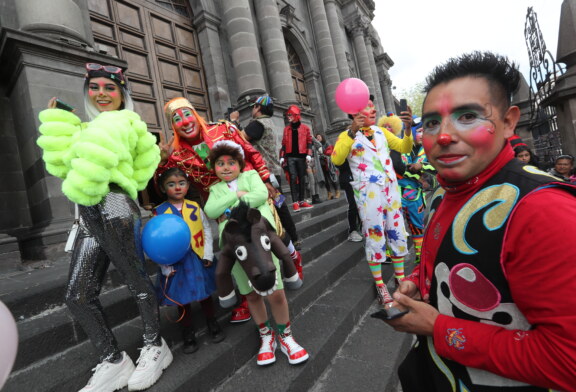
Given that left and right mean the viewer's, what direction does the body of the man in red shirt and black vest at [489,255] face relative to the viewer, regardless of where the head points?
facing the viewer and to the left of the viewer

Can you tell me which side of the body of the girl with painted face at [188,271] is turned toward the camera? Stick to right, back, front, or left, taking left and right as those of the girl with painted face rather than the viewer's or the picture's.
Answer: front

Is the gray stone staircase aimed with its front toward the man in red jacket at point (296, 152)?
no

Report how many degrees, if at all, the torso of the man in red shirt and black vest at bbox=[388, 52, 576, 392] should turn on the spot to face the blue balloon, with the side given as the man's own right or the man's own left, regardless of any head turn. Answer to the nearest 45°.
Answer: approximately 45° to the man's own right

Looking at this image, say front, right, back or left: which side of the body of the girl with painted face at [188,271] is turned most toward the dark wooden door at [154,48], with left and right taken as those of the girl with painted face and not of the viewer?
back

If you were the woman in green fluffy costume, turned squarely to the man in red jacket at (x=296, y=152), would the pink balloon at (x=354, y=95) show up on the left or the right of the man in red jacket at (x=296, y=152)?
right

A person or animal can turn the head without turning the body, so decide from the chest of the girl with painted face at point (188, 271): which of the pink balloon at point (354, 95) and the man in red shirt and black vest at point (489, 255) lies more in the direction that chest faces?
the man in red shirt and black vest

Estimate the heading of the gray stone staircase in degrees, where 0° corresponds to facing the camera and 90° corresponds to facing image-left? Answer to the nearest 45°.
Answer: approximately 315°

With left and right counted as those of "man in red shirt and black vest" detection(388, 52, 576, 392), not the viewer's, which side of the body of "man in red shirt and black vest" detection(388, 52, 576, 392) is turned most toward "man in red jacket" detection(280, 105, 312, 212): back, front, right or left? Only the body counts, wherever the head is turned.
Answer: right

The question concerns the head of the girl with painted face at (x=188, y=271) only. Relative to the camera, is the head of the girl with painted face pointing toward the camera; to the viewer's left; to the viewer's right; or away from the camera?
toward the camera

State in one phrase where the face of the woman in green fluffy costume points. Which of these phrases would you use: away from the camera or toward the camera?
toward the camera

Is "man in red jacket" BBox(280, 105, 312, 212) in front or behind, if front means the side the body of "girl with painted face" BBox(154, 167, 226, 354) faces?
behind

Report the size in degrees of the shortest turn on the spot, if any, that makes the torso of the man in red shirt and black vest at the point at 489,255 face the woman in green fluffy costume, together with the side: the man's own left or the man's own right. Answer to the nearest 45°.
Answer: approximately 45° to the man's own right

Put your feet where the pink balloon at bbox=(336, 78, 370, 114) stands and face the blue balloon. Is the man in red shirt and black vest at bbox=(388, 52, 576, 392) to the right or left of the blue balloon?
left
